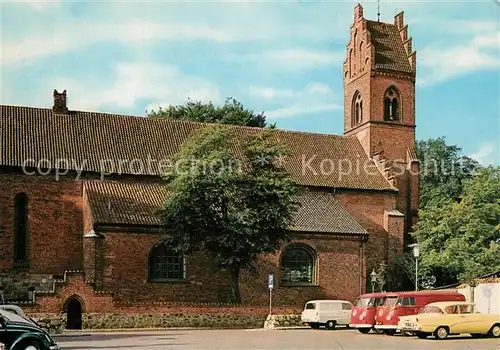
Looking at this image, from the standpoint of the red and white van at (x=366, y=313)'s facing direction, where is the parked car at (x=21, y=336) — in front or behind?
in front

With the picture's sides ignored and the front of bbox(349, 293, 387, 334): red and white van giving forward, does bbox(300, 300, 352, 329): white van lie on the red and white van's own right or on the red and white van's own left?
on the red and white van's own right

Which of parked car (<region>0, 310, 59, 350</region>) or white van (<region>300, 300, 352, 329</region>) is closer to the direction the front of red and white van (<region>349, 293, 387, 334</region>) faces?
the parked car

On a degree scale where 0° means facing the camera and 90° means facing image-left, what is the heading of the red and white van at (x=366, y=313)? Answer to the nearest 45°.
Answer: approximately 45°

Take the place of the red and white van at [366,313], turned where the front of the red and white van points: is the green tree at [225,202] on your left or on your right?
on your right
